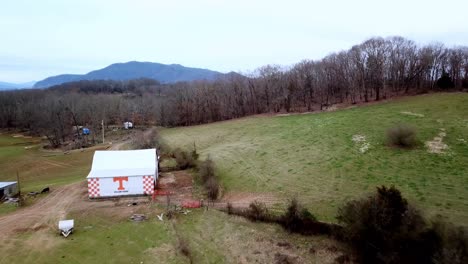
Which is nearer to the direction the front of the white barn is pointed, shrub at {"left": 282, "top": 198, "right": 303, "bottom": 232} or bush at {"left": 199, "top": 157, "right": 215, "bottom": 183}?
the shrub

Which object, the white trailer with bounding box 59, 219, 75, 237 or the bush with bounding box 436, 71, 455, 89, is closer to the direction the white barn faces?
the white trailer

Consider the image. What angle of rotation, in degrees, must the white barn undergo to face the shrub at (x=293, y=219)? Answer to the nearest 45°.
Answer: approximately 45° to its left

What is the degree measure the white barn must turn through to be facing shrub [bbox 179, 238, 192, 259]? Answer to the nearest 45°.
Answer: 0° — it already faces it

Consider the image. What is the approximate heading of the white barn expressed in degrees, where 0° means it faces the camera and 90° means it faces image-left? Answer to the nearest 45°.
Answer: approximately 0°

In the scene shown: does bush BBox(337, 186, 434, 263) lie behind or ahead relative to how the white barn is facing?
ahead

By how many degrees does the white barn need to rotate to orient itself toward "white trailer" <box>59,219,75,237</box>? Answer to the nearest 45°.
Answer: approximately 45° to its right

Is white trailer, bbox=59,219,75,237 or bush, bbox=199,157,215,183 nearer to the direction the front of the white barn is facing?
the white trailer

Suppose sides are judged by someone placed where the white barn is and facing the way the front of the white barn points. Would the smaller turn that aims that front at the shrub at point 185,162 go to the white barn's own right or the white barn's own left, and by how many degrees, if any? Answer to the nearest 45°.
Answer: approximately 135° to the white barn's own left

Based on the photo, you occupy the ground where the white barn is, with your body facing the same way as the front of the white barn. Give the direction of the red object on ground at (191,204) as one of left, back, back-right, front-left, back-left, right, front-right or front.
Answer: front-left

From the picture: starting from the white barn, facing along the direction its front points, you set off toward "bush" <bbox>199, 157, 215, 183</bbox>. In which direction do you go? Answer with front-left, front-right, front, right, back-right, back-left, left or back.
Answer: left
